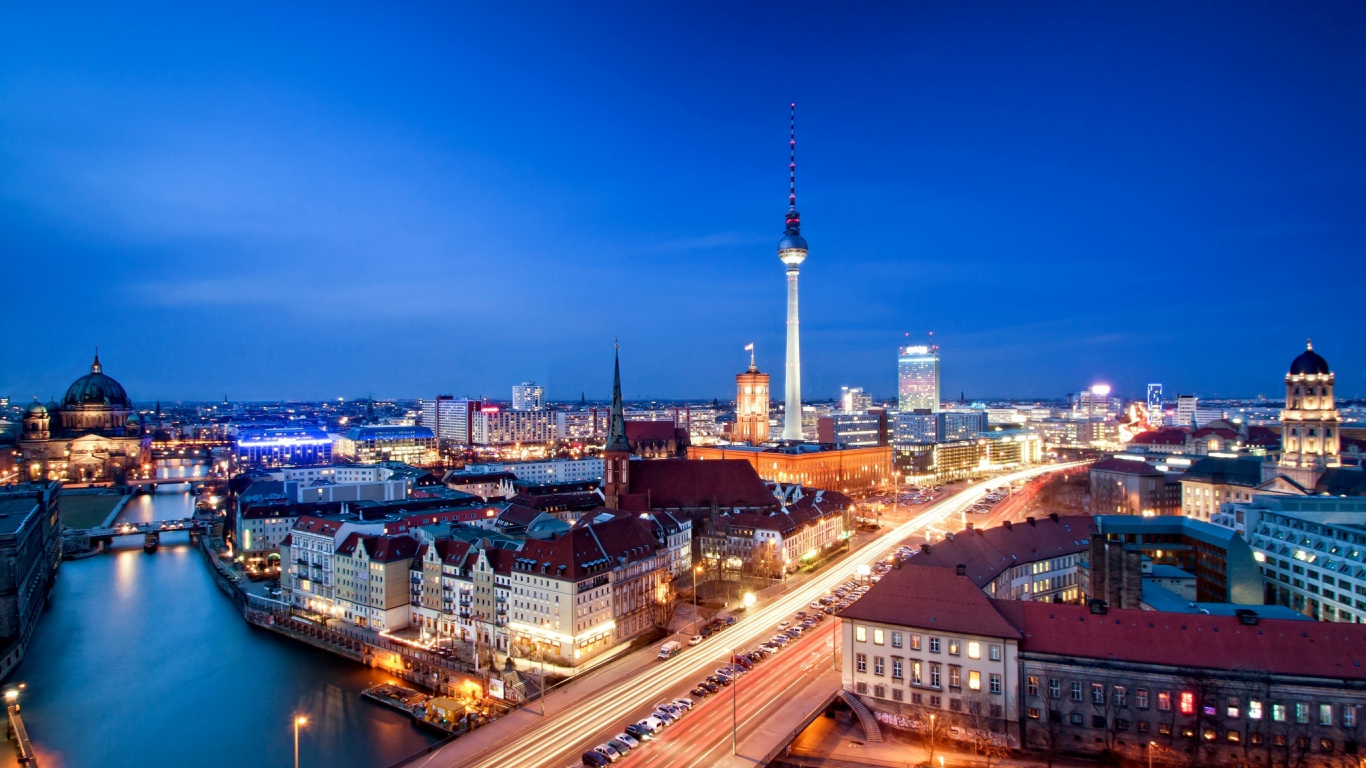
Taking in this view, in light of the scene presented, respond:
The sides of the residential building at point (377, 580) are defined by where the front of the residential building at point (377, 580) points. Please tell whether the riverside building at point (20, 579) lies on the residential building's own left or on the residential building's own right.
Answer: on the residential building's own right

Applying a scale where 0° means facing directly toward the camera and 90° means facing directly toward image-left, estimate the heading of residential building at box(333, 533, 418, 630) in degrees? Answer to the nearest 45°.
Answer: approximately 45°

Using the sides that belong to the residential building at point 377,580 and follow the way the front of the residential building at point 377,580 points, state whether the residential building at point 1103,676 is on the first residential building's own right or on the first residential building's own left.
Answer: on the first residential building's own left
